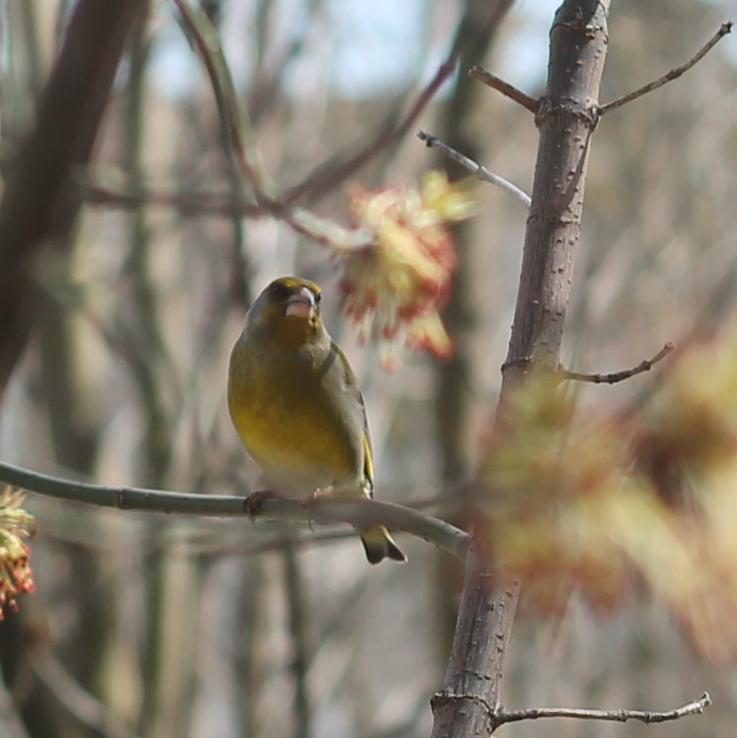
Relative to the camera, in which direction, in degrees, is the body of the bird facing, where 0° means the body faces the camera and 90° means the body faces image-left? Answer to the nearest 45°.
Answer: approximately 45°

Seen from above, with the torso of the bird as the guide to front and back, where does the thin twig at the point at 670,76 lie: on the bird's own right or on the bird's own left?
on the bird's own left

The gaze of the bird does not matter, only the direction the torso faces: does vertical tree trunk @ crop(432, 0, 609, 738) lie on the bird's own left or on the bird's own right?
on the bird's own left
